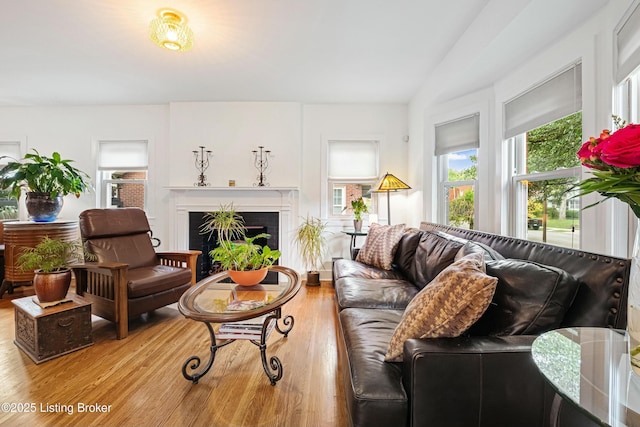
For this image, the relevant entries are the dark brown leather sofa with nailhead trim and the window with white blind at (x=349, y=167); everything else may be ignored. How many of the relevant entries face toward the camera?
1

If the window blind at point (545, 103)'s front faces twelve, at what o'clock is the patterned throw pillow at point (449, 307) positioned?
The patterned throw pillow is roughly at 11 o'clock from the window blind.

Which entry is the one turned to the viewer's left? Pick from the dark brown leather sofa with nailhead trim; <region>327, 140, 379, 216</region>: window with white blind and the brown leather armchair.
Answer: the dark brown leather sofa with nailhead trim

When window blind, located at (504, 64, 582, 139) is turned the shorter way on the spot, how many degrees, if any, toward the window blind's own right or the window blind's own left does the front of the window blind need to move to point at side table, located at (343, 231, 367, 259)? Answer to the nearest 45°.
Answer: approximately 45° to the window blind's own right

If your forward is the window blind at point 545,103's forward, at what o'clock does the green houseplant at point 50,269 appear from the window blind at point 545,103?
The green houseplant is roughly at 12 o'clock from the window blind.

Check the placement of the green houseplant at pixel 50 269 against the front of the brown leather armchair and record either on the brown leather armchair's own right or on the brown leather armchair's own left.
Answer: on the brown leather armchair's own right
